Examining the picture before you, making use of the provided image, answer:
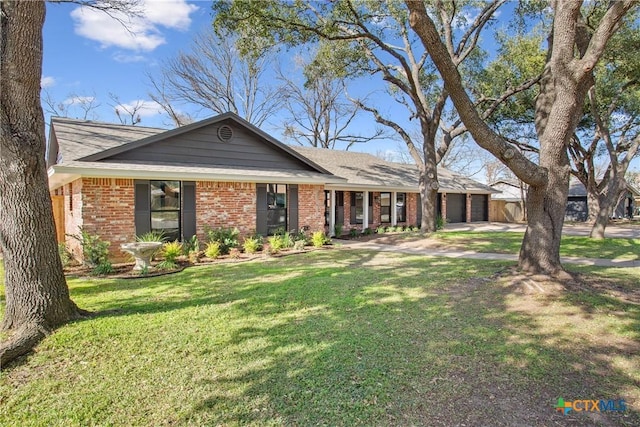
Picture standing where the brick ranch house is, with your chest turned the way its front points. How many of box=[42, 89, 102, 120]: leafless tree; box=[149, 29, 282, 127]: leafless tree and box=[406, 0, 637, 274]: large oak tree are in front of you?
1

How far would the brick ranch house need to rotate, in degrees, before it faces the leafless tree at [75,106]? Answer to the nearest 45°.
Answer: approximately 180°

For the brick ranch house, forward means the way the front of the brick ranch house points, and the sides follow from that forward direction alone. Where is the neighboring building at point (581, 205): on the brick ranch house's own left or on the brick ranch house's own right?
on the brick ranch house's own left

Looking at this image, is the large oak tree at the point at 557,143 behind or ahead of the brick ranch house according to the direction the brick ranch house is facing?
ahead

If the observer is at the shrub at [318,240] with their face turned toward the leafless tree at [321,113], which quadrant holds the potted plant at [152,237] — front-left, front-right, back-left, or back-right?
back-left

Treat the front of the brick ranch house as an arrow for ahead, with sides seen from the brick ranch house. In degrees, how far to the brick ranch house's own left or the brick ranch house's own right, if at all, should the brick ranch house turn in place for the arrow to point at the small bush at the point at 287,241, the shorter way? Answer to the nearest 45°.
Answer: approximately 45° to the brick ranch house's own left

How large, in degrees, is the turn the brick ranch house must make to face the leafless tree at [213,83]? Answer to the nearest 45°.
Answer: approximately 135° to its left

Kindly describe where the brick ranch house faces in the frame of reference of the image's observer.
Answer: facing the viewer and to the right of the viewer

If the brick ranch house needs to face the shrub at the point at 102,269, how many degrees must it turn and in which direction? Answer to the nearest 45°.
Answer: approximately 45° to its right
